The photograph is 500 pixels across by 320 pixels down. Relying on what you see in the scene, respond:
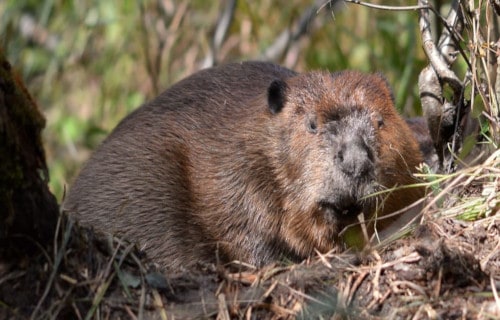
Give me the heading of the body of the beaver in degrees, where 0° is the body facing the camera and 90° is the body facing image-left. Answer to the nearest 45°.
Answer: approximately 315°

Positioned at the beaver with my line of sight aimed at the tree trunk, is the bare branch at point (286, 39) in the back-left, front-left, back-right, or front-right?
back-right

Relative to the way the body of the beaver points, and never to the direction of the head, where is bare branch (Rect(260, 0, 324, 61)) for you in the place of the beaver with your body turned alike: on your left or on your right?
on your left

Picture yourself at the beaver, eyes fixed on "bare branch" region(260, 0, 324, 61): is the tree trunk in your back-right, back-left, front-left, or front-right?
back-left
